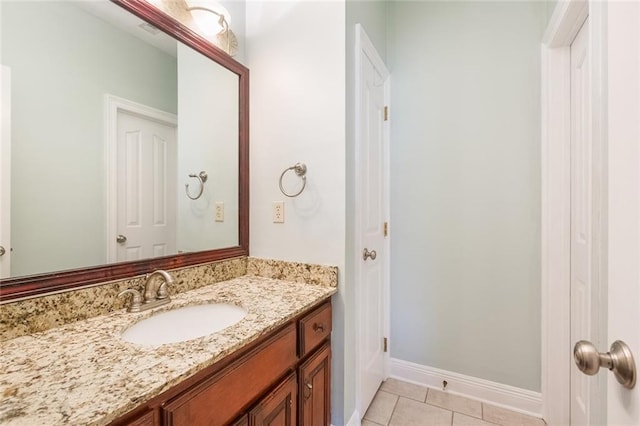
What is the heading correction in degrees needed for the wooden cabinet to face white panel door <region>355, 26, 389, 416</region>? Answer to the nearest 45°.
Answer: approximately 90° to its left

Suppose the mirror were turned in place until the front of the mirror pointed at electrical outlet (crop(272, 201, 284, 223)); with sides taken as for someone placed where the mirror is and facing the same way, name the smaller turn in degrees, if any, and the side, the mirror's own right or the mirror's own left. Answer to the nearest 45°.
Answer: approximately 45° to the mirror's own left

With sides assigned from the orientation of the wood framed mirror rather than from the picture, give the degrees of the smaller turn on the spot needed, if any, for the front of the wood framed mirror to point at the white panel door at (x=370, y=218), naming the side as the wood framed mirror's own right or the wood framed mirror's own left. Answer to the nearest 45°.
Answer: approximately 45° to the wood framed mirror's own left

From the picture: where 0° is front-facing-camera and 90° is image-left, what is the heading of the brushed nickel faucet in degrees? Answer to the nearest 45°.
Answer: approximately 315°

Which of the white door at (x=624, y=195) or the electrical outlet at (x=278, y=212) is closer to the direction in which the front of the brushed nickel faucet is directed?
the white door

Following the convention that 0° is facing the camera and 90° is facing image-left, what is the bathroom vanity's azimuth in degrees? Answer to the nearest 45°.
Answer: approximately 315°

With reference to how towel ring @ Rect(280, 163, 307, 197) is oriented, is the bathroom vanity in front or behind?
in front
